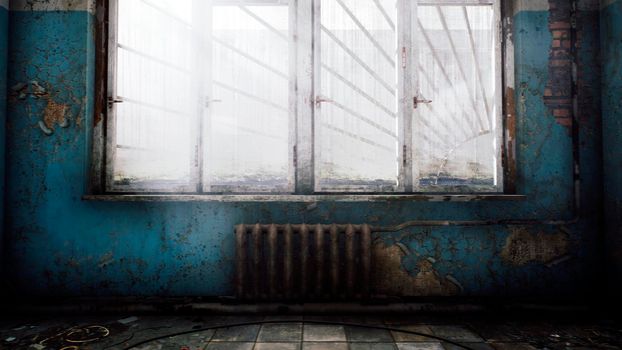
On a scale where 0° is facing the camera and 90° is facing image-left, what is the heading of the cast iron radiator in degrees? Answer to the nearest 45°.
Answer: approximately 0°
